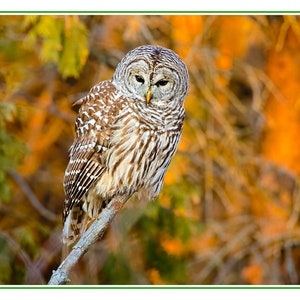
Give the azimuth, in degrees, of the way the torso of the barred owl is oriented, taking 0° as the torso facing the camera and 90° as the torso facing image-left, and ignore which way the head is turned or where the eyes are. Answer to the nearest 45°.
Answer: approximately 315°
